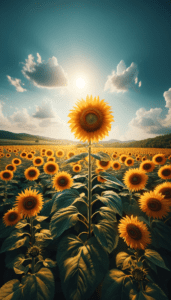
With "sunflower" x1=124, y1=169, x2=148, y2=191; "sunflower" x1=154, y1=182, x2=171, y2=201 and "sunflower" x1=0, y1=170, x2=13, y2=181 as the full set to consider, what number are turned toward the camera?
3

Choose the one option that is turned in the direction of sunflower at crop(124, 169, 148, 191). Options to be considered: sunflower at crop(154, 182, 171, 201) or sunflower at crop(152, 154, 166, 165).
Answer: sunflower at crop(152, 154, 166, 165)

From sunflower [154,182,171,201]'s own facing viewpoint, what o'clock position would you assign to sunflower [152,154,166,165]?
sunflower [152,154,166,165] is roughly at 6 o'clock from sunflower [154,182,171,201].

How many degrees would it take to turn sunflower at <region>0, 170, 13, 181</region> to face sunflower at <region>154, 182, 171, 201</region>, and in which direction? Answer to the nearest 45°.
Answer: approximately 45° to its left

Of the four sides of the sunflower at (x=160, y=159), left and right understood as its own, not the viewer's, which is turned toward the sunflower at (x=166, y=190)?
front

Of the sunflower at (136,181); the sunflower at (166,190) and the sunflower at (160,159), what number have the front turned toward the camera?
3

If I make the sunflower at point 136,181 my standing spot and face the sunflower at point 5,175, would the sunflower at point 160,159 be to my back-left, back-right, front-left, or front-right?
back-right

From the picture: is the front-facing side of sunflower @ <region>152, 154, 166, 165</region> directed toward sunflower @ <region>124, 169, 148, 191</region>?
yes

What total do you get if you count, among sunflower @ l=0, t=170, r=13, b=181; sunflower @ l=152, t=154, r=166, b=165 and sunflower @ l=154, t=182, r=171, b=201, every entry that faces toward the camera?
3

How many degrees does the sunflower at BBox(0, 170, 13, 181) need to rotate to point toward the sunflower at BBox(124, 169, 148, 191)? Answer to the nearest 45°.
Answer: approximately 45° to its left

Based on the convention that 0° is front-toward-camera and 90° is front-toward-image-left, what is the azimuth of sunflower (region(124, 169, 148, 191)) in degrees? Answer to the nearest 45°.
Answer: approximately 0°

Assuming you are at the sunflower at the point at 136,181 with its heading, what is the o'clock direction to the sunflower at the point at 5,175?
the sunflower at the point at 5,175 is roughly at 3 o'clock from the sunflower at the point at 136,181.

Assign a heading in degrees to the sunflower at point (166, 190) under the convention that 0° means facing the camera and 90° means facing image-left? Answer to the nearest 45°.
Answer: approximately 0°
